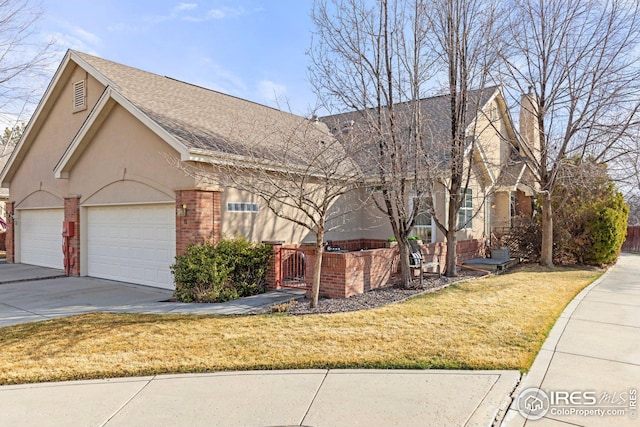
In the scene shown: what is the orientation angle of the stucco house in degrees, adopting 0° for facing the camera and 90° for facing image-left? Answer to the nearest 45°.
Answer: approximately 45°

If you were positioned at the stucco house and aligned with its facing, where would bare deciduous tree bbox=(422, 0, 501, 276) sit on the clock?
The bare deciduous tree is roughly at 8 o'clock from the stucco house.

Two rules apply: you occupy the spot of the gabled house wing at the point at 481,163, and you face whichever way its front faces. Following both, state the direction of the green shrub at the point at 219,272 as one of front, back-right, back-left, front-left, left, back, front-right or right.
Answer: right

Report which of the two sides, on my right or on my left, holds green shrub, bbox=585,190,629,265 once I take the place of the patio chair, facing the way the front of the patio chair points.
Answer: on my left

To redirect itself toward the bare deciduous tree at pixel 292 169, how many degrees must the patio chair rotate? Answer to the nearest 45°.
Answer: approximately 90° to its right

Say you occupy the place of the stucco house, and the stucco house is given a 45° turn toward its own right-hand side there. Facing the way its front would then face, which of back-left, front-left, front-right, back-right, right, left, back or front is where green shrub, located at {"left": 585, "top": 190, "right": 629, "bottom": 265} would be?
back

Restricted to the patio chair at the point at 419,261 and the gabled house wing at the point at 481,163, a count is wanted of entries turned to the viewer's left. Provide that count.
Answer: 0

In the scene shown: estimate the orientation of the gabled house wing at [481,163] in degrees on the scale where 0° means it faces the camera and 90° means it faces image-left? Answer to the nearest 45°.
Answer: approximately 315°

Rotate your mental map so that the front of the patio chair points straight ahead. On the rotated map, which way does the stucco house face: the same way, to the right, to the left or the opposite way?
to the right
